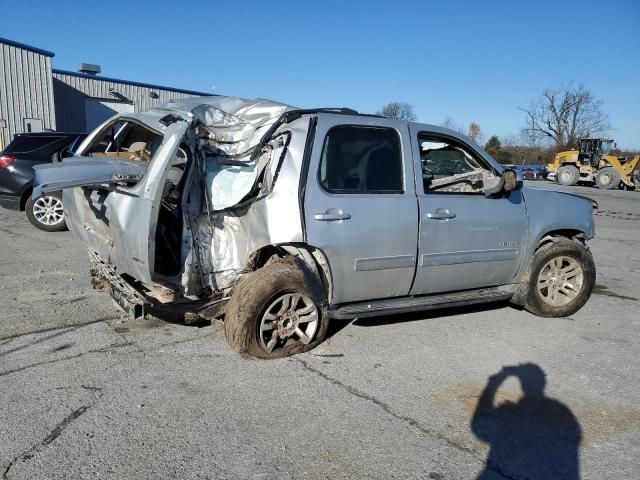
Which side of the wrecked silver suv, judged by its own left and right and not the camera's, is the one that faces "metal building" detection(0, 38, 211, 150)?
left

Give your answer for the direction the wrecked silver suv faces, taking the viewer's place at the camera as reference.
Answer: facing away from the viewer and to the right of the viewer

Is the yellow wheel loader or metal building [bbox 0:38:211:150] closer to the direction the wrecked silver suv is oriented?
the yellow wheel loader

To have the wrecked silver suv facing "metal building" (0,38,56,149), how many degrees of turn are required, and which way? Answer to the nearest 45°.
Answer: approximately 90° to its left

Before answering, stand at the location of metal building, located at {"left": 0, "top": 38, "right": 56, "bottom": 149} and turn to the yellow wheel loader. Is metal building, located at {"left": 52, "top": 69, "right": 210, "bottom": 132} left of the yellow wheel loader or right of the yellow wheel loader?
left

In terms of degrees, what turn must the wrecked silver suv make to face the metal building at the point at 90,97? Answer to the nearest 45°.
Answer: approximately 90° to its left
